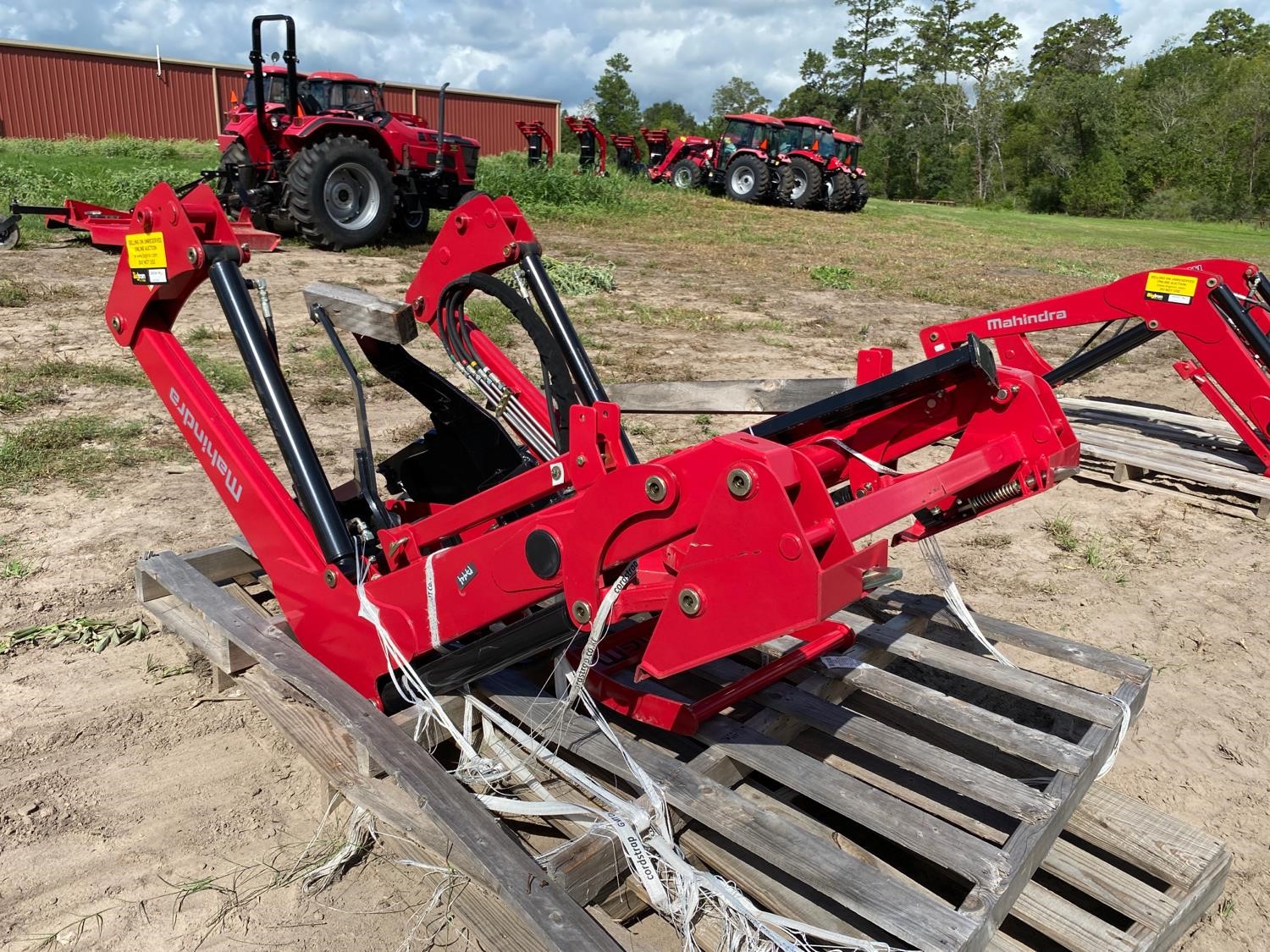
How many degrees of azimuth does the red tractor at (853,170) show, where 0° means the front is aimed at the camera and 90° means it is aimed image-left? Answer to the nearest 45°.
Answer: approximately 135°

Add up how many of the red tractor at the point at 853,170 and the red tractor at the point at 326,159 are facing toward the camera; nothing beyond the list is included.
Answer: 0

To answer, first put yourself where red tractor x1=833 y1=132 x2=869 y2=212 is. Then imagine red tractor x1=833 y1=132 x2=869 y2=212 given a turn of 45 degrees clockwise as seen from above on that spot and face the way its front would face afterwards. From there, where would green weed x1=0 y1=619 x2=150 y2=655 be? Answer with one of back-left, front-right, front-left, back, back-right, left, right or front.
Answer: back

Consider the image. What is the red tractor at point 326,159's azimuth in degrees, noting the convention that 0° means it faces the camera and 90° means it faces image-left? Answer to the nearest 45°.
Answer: approximately 225°

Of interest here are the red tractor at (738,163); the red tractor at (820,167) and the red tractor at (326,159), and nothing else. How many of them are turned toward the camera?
0

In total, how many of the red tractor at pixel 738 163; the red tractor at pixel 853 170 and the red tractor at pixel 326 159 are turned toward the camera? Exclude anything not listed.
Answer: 0

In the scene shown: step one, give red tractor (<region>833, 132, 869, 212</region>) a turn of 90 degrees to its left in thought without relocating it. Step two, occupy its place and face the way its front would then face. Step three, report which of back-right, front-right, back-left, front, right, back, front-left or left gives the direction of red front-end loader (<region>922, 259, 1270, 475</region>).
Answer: front-left

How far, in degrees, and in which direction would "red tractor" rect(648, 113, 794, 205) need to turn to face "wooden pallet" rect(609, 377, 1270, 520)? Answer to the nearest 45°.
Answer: approximately 135° to its left

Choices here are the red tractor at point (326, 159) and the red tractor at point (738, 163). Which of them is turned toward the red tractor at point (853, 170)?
the red tractor at point (326, 159)

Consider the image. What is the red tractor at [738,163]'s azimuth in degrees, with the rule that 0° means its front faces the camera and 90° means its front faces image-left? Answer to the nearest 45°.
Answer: approximately 135°

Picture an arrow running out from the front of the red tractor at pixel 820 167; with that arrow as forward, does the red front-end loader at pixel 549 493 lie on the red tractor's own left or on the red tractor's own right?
on the red tractor's own left

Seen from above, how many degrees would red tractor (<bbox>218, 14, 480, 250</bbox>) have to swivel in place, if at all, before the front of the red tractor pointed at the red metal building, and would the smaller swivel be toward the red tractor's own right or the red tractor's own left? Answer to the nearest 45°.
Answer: approximately 45° to the red tractor's own left

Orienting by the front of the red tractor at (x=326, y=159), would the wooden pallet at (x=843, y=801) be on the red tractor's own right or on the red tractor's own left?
on the red tractor's own right

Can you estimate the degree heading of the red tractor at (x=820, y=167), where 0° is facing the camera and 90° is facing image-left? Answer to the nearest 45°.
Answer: approximately 135°

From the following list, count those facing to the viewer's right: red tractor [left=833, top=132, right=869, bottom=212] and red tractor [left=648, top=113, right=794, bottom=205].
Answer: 0
